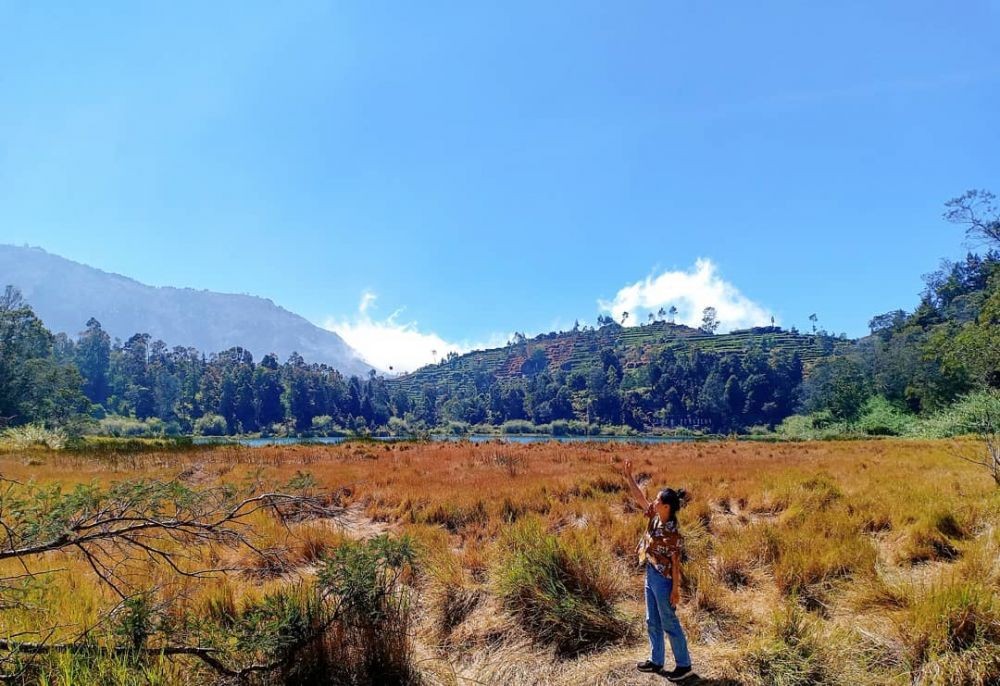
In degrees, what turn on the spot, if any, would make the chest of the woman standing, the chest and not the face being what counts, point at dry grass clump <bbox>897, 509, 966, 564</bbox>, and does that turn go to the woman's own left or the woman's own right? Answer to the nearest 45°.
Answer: approximately 135° to the woman's own right

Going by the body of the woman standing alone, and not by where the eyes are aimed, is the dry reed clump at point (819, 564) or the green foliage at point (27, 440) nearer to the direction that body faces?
the green foliage

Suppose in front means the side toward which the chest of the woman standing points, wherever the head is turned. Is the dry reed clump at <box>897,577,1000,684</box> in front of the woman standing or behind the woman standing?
behind

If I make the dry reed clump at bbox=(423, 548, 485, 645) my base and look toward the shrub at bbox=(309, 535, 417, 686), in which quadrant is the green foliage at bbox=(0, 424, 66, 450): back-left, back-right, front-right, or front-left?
back-right

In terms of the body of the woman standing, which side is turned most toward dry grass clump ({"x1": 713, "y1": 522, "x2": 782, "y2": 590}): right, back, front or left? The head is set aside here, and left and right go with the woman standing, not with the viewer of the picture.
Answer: right

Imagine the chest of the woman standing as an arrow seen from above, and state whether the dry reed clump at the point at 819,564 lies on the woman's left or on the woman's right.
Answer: on the woman's right

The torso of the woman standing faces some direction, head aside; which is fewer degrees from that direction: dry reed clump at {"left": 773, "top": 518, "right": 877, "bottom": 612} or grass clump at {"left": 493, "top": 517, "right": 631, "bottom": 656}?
the grass clump

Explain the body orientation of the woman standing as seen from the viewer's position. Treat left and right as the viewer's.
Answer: facing to the left of the viewer
